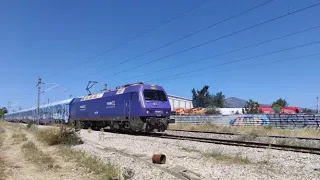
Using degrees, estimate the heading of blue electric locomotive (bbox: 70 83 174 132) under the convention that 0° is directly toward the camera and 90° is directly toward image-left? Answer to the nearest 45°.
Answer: approximately 315°
